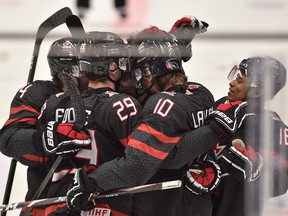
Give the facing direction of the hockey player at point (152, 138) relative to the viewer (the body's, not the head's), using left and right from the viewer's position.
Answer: facing away from the viewer and to the left of the viewer

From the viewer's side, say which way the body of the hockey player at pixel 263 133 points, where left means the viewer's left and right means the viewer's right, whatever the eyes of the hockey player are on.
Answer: facing to the left of the viewer

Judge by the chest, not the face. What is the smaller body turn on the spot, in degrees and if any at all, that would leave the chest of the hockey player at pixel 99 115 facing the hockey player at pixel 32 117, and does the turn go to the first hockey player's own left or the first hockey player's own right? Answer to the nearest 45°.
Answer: approximately 90° to the first hockey player's own left

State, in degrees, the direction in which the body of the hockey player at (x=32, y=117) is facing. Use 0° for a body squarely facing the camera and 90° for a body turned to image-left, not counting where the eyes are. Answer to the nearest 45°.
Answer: approximately 270°

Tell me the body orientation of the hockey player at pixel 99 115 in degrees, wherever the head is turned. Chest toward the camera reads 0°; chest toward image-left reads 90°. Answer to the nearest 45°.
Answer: approximately 225°

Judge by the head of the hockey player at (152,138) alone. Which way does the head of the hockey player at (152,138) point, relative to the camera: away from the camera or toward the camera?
away from the camera
